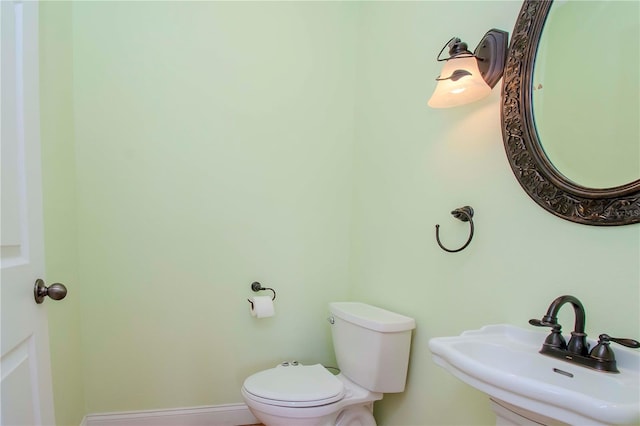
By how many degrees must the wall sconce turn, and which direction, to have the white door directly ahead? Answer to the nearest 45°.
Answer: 0° — it already faces it

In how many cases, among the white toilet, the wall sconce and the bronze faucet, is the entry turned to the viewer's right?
0

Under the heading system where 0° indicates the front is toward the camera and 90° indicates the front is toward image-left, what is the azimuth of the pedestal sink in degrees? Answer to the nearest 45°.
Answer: approximately 45°

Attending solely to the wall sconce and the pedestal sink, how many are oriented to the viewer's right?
0

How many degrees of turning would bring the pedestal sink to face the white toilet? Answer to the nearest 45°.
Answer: approximately 90° to its right

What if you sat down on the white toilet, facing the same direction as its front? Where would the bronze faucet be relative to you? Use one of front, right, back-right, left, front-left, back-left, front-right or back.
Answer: left

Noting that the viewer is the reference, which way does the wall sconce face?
facing the viewer and to the left of the viewer

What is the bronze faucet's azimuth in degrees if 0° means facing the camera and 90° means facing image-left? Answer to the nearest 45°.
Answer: approximately 45°

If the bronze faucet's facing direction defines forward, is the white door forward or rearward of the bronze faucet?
forward
